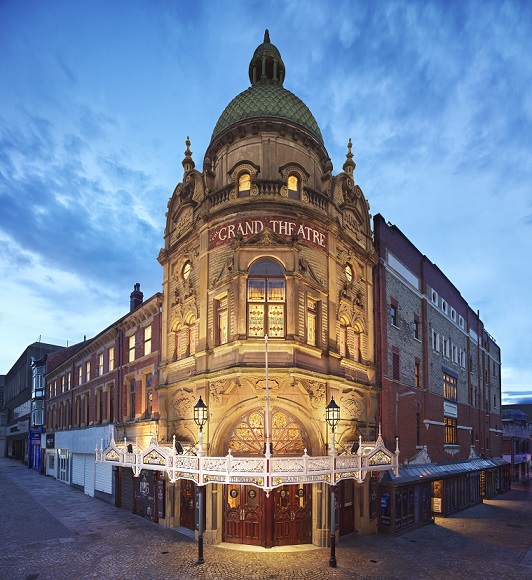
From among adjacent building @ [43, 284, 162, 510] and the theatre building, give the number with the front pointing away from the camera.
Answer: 0

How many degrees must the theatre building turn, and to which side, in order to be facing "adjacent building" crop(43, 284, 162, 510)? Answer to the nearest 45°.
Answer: approximately 135° to its right

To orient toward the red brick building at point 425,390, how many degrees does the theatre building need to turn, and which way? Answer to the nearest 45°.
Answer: approximately 135° to its left
